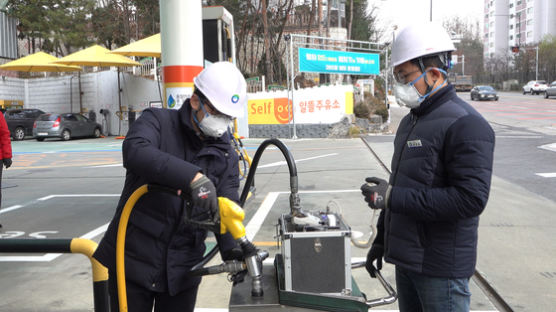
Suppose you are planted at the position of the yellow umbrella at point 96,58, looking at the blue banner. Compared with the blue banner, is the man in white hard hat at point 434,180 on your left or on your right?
right

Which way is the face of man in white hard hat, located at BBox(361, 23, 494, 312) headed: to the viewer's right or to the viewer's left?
to the viewer's left

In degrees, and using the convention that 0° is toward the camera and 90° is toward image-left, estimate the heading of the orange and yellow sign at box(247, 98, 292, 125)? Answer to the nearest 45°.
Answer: approximately 0°

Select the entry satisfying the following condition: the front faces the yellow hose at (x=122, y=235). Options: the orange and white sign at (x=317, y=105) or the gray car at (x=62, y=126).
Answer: the orange and white sign

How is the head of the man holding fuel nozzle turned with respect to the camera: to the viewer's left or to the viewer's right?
to the viewer's right

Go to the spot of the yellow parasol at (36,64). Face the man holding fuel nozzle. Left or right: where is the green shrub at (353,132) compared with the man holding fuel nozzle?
left
